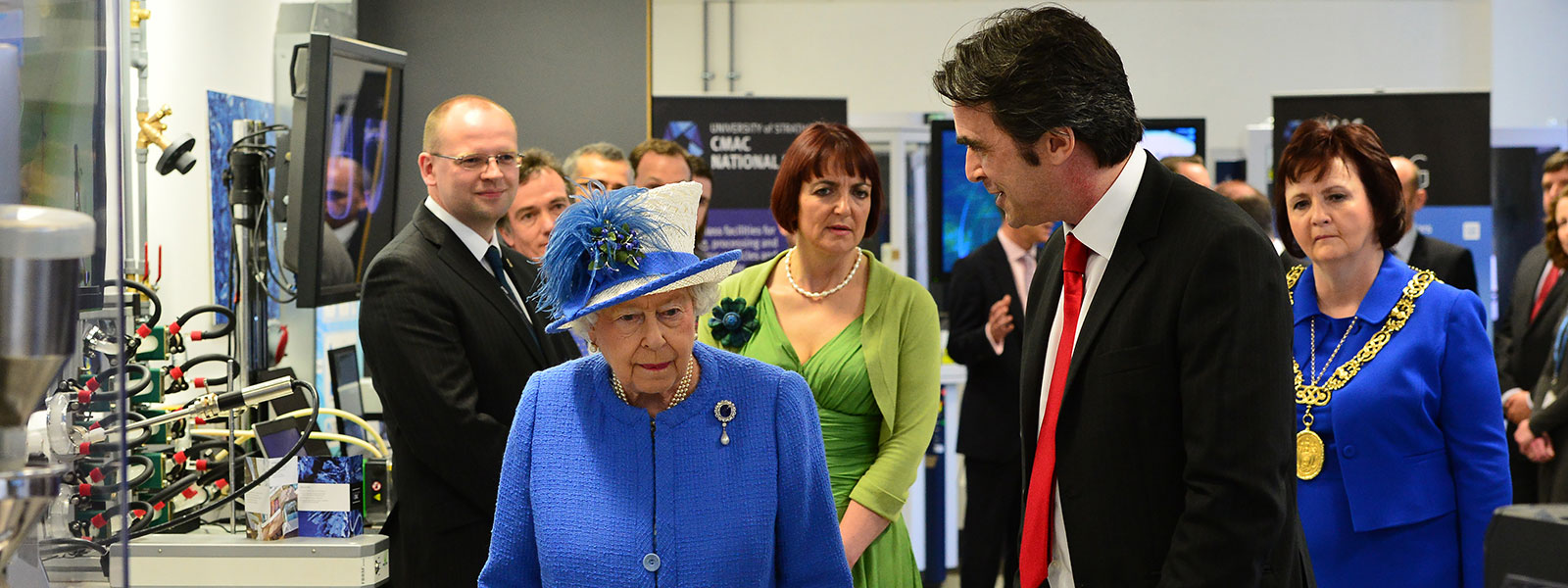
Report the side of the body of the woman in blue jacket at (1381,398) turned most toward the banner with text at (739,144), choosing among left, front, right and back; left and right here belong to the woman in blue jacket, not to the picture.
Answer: right

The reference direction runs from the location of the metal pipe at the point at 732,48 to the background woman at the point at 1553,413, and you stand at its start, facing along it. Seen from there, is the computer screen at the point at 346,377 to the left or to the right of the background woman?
right

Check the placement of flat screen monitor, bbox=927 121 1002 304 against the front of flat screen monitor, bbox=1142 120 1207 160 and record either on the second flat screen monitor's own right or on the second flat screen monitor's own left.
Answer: on the second flat screen monitor's own right

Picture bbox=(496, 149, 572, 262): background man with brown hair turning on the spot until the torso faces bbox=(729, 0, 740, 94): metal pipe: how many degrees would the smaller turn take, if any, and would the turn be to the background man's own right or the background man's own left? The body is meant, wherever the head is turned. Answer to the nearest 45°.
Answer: approximately 135° to the background man's own left

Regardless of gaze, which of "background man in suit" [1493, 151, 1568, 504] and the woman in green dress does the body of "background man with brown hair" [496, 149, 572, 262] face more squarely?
the woman in green dress

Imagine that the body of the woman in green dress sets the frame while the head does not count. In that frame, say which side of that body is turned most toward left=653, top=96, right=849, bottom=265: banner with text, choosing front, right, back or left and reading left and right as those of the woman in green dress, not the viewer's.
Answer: back

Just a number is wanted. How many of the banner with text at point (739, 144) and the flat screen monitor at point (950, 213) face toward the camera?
2

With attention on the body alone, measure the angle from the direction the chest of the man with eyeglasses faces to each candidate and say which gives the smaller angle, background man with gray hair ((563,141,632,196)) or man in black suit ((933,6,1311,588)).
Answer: the man in black suit

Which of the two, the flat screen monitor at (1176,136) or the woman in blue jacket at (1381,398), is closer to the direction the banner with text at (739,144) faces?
the woman in blue jacket

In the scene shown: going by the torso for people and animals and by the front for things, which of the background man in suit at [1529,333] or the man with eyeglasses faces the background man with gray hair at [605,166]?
the background man in suit at [1529,333]

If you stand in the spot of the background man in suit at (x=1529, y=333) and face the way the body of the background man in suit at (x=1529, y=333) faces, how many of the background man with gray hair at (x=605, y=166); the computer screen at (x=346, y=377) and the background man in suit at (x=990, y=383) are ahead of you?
3

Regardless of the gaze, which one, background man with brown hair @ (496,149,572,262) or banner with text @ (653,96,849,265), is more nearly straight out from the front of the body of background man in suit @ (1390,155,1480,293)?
the background man with brown hair
